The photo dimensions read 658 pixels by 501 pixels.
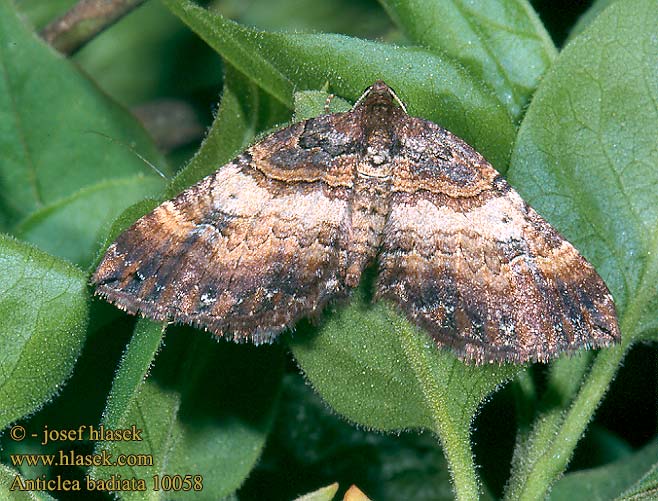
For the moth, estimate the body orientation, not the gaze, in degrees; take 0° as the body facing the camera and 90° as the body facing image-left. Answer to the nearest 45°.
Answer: approximately 180°

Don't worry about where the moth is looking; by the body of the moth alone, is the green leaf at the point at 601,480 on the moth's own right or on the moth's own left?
on the moth's own right

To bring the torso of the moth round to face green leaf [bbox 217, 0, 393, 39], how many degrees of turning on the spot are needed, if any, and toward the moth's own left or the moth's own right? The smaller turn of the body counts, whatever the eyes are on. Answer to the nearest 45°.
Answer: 0° — it already faces it

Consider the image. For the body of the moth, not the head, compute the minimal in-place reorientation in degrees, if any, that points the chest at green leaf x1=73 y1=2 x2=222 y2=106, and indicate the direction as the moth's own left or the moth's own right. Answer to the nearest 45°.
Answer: approximately 45° to the moth's own left

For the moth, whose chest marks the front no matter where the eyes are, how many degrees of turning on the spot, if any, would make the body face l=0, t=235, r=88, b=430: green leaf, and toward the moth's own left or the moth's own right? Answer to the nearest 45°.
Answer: approximately 135° to the moth's own left

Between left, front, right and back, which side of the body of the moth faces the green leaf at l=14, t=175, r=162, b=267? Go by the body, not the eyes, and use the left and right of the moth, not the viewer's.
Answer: left
